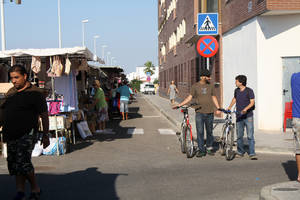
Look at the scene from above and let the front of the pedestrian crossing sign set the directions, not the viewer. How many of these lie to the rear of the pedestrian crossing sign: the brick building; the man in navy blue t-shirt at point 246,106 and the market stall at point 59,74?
1

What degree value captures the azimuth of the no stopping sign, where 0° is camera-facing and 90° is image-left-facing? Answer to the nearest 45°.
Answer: approximately 0°

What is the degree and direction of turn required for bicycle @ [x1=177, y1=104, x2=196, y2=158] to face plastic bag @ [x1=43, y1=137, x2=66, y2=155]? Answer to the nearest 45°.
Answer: approximately 90° to its right

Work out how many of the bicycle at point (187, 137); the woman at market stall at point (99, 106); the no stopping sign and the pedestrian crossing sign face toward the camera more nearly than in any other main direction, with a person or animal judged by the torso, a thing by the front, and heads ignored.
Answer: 3

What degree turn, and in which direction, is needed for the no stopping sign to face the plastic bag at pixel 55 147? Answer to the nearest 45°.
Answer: approximately 45° to its right

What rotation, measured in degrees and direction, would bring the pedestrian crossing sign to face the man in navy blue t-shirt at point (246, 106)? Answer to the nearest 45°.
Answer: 0° — it already faces them

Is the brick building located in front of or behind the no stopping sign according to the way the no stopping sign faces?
behind
